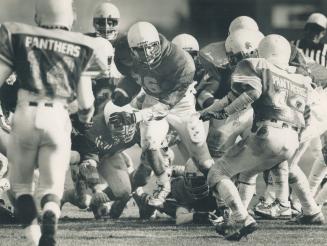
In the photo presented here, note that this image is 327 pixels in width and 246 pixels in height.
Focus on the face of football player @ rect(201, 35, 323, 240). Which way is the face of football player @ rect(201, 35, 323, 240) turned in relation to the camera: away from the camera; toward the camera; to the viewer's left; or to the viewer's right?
away from the camera

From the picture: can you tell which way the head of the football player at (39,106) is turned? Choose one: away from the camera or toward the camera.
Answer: away from the camera

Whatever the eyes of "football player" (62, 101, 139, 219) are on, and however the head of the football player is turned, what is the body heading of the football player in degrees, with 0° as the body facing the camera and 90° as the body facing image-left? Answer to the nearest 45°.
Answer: approximately 315°

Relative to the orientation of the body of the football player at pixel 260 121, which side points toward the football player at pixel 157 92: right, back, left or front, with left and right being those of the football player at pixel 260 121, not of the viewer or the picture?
front

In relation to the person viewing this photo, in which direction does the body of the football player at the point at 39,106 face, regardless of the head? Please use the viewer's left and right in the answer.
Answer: facing away from the viewer

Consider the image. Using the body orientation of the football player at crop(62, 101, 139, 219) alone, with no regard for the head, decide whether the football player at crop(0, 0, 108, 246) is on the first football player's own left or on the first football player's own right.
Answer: on the first football player's own right

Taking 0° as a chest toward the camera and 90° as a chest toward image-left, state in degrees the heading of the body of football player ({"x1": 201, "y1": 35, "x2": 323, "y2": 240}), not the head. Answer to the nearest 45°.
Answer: approximately 135°

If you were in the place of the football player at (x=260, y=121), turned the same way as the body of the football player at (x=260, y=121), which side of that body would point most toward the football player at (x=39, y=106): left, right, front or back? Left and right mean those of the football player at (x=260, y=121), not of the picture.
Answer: left

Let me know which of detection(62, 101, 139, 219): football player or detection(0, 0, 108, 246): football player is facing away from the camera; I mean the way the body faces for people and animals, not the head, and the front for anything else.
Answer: detection(0, 0, 108, 246): football player

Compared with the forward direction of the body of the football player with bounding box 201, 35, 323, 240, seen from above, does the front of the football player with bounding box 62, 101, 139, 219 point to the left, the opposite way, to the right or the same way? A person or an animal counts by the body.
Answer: the opposite way
